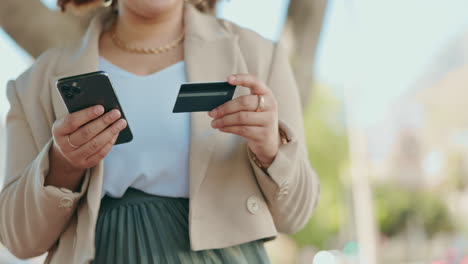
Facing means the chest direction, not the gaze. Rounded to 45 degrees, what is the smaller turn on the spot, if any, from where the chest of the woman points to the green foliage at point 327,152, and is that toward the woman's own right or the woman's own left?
approximately 180°

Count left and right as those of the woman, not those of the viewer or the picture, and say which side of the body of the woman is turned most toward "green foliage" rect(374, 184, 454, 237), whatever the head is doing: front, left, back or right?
back

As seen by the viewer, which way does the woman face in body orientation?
toward the camera
